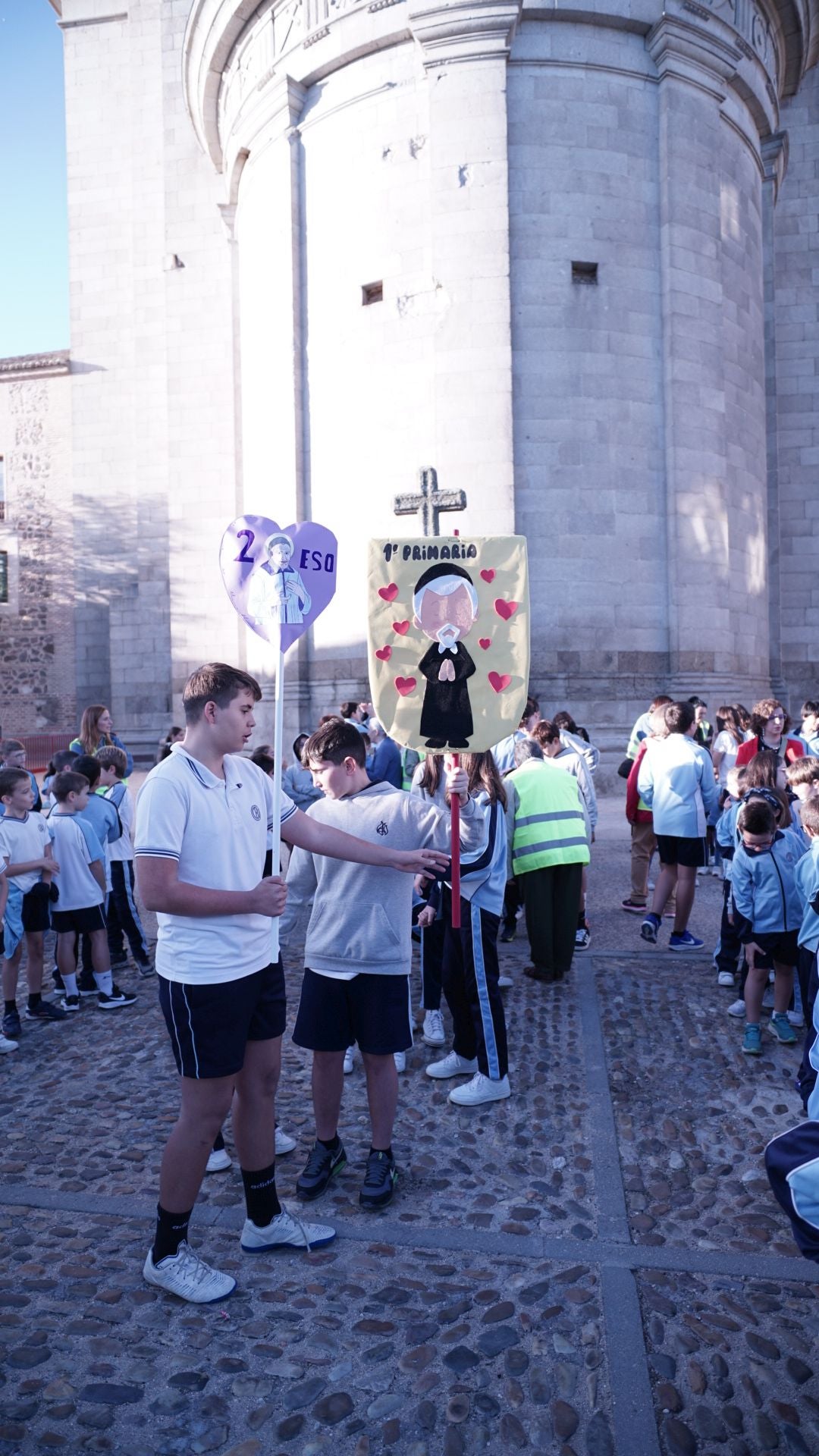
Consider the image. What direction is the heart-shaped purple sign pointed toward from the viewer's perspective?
toward the camera

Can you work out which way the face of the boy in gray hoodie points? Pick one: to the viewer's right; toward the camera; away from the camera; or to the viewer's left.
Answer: to the viewer's left

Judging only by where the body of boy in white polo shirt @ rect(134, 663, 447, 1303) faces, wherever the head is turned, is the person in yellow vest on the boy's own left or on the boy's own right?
on the boy's own left

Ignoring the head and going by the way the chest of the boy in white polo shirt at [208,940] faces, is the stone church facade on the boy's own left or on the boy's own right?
on the boy's own left

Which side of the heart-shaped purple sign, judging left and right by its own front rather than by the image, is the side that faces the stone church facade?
back

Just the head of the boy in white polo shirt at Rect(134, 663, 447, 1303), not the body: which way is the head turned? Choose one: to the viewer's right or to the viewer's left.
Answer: to the viewer's right

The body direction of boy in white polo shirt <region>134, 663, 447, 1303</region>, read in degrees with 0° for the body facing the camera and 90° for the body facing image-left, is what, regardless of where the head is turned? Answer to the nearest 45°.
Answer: approximately 315°

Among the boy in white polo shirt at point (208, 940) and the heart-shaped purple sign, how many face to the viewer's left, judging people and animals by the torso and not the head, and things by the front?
0
